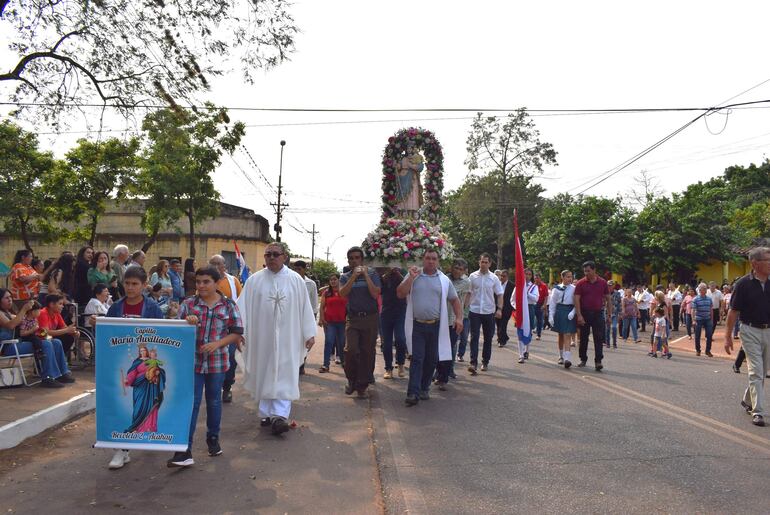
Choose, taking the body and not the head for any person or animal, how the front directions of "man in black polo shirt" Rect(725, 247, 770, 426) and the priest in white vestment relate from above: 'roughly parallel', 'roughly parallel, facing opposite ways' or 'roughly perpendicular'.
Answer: roughly parallel

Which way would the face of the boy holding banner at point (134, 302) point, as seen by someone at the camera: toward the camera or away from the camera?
toward the camera

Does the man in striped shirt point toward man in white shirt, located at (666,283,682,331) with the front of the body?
no

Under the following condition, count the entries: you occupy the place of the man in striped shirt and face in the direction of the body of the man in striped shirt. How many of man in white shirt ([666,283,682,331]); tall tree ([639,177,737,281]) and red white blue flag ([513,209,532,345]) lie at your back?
2

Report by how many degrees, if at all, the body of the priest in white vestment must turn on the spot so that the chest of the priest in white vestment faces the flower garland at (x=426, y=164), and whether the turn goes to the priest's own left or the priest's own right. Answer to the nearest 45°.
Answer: approximately 135° to the priest's own left

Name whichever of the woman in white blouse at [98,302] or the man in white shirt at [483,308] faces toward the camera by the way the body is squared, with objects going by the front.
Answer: the man in white shirt

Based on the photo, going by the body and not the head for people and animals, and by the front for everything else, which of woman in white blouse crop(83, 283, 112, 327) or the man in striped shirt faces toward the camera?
the man in striped shirt

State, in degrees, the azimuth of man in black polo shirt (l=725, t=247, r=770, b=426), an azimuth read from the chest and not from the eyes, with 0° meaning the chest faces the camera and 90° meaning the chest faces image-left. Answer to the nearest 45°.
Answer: approximately 315°

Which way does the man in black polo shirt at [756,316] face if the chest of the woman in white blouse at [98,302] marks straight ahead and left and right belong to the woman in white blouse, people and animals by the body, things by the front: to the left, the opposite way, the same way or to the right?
to the right

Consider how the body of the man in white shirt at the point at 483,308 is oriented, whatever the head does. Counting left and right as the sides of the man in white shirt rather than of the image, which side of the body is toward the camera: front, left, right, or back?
front

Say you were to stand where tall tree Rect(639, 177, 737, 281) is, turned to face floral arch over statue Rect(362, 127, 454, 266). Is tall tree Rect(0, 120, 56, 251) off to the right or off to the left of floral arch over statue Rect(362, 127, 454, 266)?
right

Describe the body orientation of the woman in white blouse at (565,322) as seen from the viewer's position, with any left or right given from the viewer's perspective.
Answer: facing the viewer

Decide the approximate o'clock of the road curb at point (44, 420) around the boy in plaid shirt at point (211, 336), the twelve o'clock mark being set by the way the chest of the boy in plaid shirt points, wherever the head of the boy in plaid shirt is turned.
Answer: The road curb is roughly at 3 o'clock from the boy in plaid shirt.

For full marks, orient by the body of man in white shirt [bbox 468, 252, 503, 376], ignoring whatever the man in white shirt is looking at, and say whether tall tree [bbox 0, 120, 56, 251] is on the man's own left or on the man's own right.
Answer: on the man's own right

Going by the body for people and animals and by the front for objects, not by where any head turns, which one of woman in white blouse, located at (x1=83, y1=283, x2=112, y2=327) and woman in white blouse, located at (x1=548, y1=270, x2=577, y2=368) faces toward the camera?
woman in white blouse, located at (x1=548, y1=270, x2=577, y2=368)

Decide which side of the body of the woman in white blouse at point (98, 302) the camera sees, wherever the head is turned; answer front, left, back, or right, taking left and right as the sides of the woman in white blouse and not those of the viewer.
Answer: right

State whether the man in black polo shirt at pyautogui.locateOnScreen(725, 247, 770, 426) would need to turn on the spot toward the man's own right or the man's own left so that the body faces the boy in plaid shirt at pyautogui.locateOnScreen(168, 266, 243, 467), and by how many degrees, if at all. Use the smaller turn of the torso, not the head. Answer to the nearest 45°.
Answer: approximately 90° to the man's own right

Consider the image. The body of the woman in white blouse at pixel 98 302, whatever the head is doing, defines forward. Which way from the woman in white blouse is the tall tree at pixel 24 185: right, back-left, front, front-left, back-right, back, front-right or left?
left

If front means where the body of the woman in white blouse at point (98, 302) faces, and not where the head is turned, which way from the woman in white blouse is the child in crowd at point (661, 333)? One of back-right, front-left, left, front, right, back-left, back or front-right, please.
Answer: front
